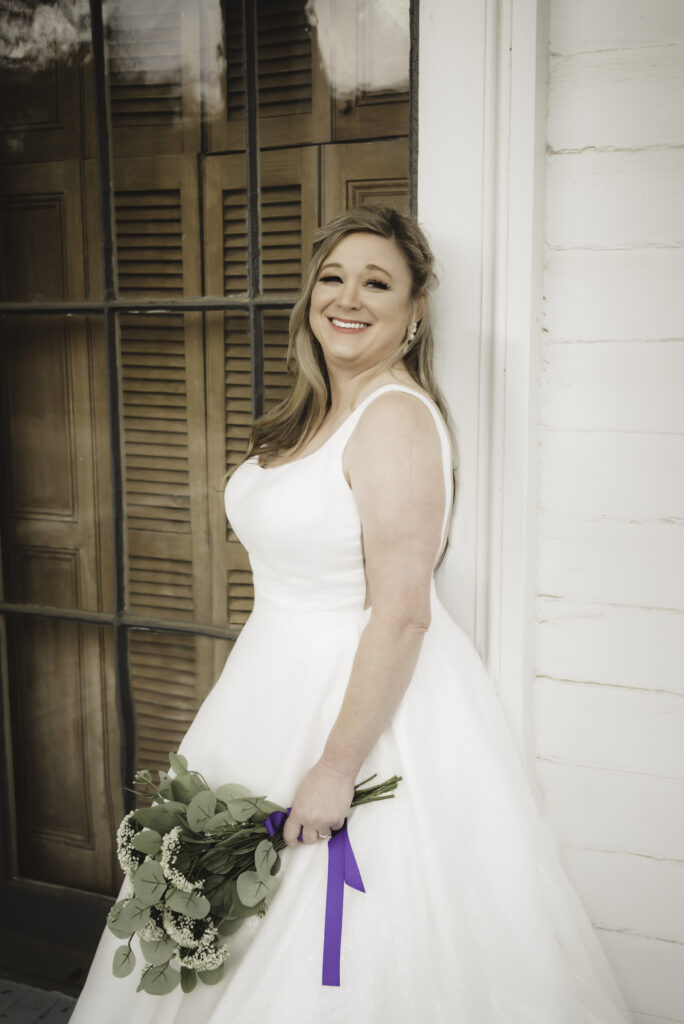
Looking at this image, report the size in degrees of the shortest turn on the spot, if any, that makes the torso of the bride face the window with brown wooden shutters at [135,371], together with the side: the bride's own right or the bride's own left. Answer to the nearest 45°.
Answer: approximately 90° to the bride's own right

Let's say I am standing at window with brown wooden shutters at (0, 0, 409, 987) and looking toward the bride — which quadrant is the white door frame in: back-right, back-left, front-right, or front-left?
front-left

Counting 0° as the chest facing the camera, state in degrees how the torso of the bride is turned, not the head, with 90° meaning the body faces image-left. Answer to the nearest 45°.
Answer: approximately 45°
